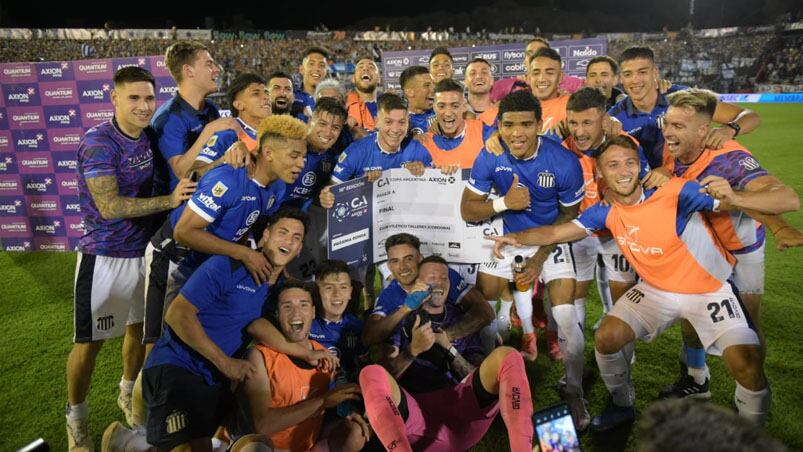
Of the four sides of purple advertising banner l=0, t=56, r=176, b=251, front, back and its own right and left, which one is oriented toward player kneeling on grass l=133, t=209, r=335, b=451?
front

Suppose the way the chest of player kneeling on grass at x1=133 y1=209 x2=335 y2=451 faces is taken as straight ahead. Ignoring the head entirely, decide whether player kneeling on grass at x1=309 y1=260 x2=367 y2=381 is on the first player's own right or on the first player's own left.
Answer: on the first player's own left

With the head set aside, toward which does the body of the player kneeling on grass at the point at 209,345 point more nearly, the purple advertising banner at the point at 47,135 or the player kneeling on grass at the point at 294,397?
the player kneeling on grass

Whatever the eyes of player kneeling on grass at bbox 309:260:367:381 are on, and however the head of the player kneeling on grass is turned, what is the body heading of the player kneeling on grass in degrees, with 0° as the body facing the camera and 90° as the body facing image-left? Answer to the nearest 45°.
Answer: approximately 0°

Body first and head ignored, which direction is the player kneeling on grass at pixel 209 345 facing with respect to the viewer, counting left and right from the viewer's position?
facing the viewer and to the right of the viewer

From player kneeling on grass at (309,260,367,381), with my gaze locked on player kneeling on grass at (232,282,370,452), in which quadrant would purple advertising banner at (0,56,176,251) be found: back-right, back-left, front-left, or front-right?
back-right

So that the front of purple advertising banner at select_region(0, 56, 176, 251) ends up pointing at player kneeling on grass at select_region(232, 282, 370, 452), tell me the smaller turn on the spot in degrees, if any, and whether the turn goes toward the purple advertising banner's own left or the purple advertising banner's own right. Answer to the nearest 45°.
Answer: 0° — it already faces them
